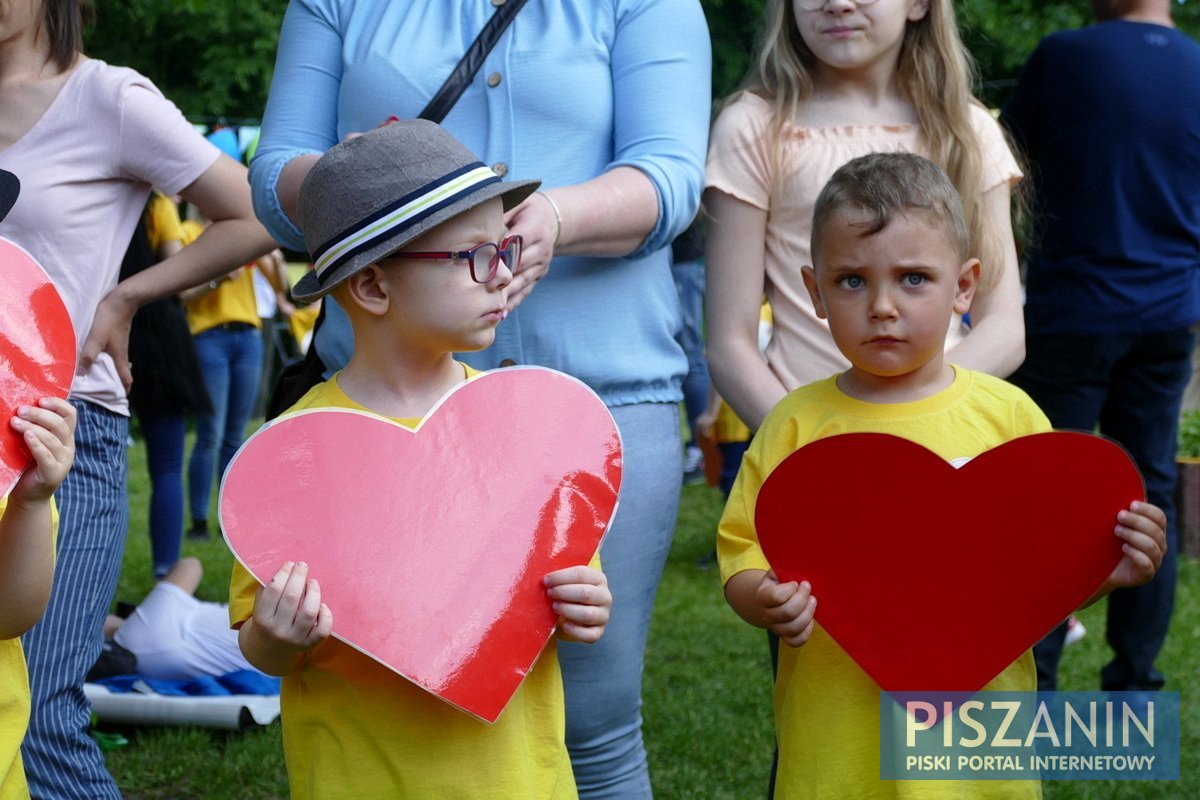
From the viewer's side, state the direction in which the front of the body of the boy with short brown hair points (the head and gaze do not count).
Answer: toward the camera

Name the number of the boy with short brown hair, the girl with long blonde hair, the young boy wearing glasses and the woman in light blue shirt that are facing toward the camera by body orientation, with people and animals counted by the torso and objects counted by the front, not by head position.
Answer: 4

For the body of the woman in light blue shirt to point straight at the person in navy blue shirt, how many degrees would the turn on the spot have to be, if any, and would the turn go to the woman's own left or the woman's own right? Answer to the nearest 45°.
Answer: approximately 135° to the woman's own left

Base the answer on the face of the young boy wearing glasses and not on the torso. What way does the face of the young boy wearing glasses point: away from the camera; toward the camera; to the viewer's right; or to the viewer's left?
to the viewer's right

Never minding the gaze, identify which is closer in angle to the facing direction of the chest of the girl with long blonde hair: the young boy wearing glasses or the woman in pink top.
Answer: the young boy wearing glasses

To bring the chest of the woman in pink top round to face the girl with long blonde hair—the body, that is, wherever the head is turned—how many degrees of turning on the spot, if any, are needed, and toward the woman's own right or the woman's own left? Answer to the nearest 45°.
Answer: approximately 135° to the woman's own left

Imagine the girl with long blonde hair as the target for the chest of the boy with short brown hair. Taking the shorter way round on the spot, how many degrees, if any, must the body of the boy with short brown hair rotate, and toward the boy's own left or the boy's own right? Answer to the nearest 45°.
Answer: approximately 180°

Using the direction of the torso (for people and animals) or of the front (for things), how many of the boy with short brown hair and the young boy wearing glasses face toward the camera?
2

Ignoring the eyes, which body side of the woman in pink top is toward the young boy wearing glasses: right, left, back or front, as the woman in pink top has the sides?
left

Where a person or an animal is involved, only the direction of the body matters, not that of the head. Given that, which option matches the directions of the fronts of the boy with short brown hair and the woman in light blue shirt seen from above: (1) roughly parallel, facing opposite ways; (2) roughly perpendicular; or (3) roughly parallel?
roughly parallel

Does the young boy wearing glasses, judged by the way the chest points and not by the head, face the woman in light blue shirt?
no

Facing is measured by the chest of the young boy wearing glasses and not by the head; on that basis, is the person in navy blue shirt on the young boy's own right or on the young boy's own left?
on the young boy's own left

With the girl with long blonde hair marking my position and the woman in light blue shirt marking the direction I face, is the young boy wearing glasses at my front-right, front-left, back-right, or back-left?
front-left

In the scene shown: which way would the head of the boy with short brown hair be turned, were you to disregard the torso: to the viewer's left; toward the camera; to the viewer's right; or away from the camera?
toward the camera

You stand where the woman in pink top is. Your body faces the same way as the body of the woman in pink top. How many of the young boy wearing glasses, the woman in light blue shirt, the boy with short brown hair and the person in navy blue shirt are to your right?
0

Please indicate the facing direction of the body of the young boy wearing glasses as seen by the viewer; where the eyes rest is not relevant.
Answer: toward the camera

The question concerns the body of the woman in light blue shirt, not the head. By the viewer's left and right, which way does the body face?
facing the viewer
